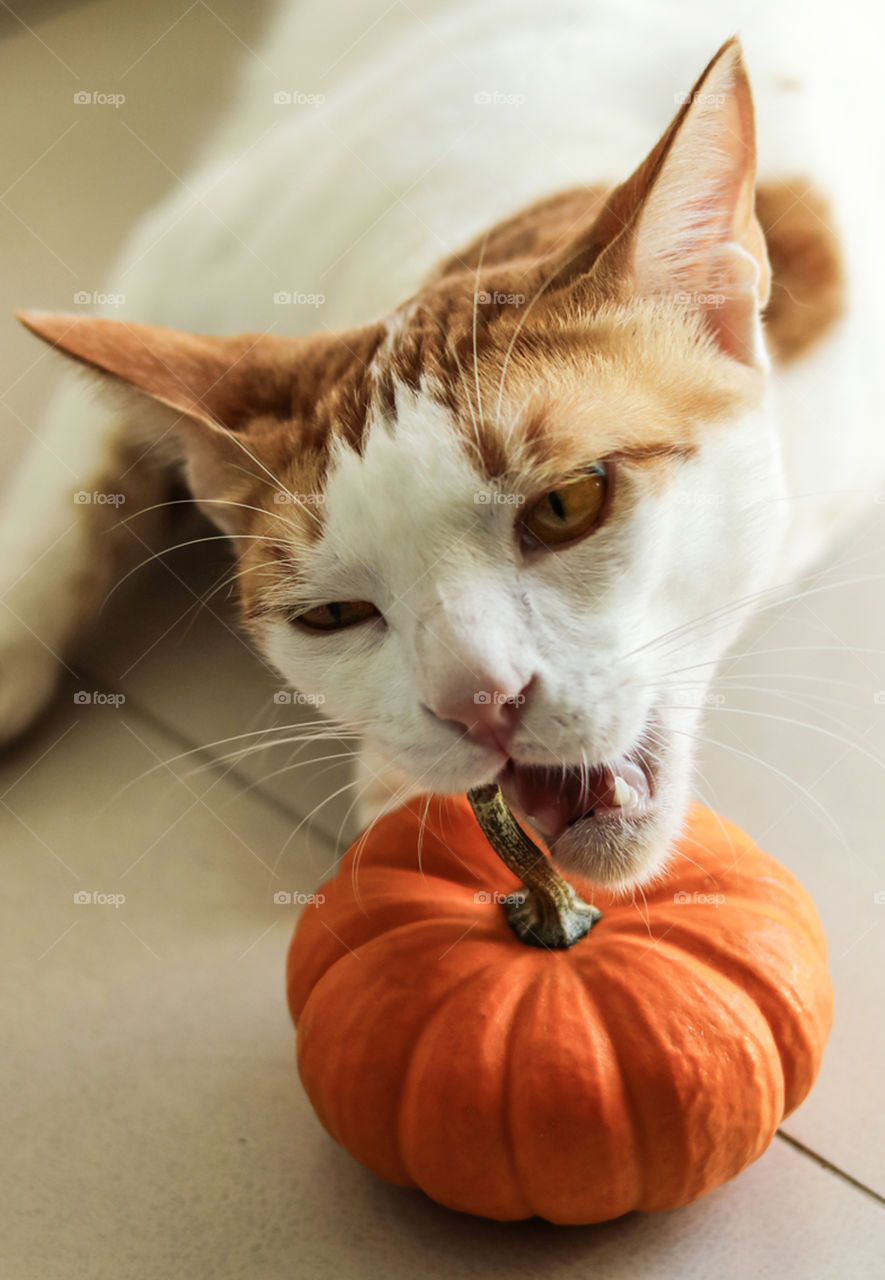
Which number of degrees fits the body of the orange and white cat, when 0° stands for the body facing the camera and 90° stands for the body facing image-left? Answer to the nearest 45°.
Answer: approximately 0°
